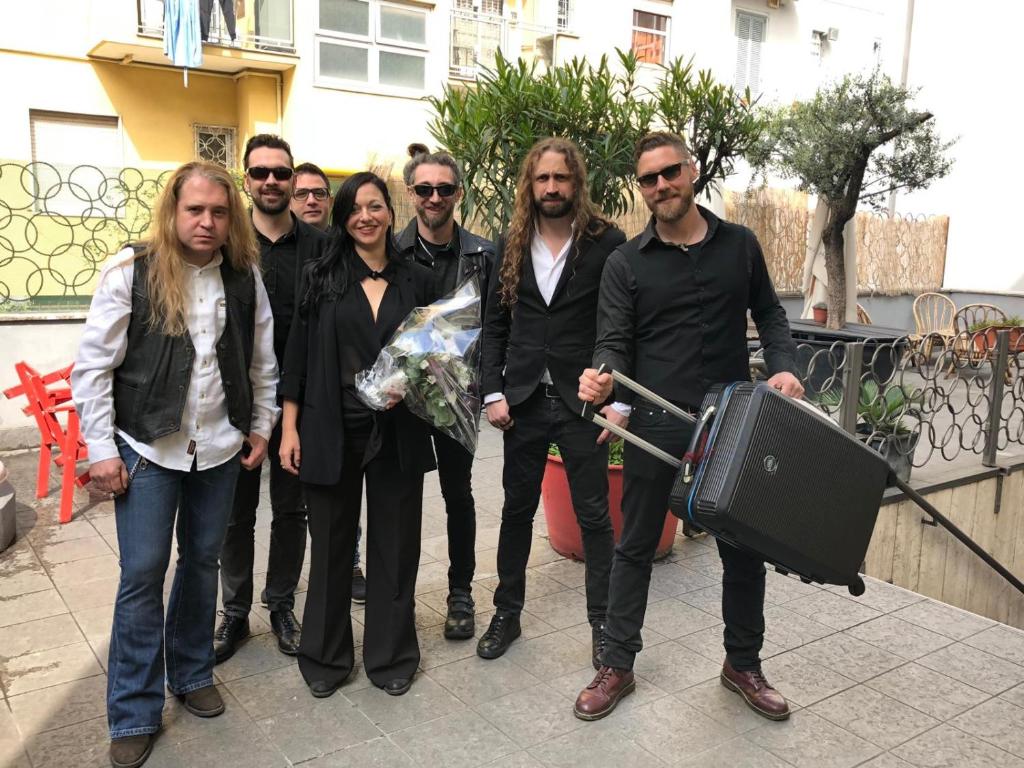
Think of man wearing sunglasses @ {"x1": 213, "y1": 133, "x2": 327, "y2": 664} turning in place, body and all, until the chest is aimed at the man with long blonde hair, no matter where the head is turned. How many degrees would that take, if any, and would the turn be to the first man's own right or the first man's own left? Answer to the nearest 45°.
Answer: approximately 45° to the first man's own right

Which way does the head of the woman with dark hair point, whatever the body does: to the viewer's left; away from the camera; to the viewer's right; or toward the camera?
toward the camera

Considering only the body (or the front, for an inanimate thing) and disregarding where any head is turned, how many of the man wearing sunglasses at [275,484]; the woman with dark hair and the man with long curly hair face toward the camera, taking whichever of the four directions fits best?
3

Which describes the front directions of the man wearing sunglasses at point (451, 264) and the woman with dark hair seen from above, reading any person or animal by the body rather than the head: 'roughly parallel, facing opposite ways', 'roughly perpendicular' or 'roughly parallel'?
roughly parallel

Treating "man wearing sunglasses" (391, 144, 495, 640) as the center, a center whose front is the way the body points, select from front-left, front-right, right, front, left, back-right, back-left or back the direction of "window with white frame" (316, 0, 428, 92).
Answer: back

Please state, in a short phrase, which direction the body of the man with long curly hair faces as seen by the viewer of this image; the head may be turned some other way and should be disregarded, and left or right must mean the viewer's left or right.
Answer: facing the viewer

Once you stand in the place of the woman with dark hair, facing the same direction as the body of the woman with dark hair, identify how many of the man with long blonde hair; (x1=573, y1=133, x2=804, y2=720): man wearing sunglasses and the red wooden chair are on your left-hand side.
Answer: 1

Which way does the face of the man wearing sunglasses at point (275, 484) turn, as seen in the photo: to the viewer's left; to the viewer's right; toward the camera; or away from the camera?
toward the camera

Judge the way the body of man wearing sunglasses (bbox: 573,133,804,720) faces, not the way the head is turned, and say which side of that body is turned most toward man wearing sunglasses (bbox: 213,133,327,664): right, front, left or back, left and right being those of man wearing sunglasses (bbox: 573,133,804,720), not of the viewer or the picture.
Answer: right

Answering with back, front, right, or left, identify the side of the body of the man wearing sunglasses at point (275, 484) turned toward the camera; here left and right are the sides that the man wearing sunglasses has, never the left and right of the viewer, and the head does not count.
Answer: front

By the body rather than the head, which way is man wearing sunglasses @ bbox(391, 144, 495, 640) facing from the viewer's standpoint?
toward the camera

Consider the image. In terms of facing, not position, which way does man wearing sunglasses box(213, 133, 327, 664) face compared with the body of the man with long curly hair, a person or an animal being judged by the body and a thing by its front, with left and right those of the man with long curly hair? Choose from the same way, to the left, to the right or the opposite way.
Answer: the same way

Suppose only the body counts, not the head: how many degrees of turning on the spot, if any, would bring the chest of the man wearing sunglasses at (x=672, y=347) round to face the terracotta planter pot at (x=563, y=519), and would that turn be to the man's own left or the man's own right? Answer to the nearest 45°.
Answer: approximately 180°

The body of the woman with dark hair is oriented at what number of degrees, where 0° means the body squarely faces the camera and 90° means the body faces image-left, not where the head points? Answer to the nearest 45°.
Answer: approximately 0°

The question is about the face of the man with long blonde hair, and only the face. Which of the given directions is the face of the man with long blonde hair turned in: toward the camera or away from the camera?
toward the camera

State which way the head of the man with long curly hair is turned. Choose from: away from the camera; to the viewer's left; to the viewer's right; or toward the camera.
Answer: toward the camera

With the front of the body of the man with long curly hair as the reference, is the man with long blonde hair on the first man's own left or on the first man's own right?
on the first man's own right
